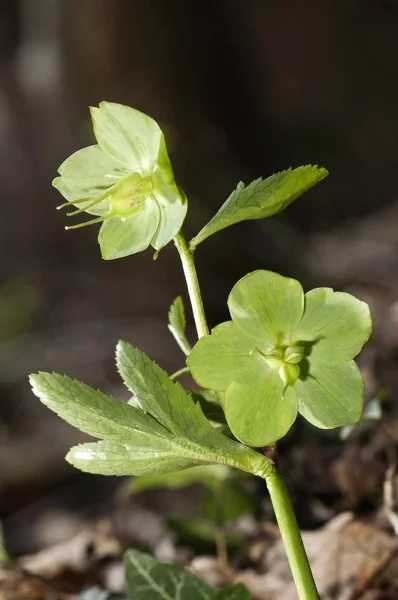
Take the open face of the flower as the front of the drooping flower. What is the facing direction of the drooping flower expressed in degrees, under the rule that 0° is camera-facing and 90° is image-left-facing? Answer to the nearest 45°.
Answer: approximately 45°
